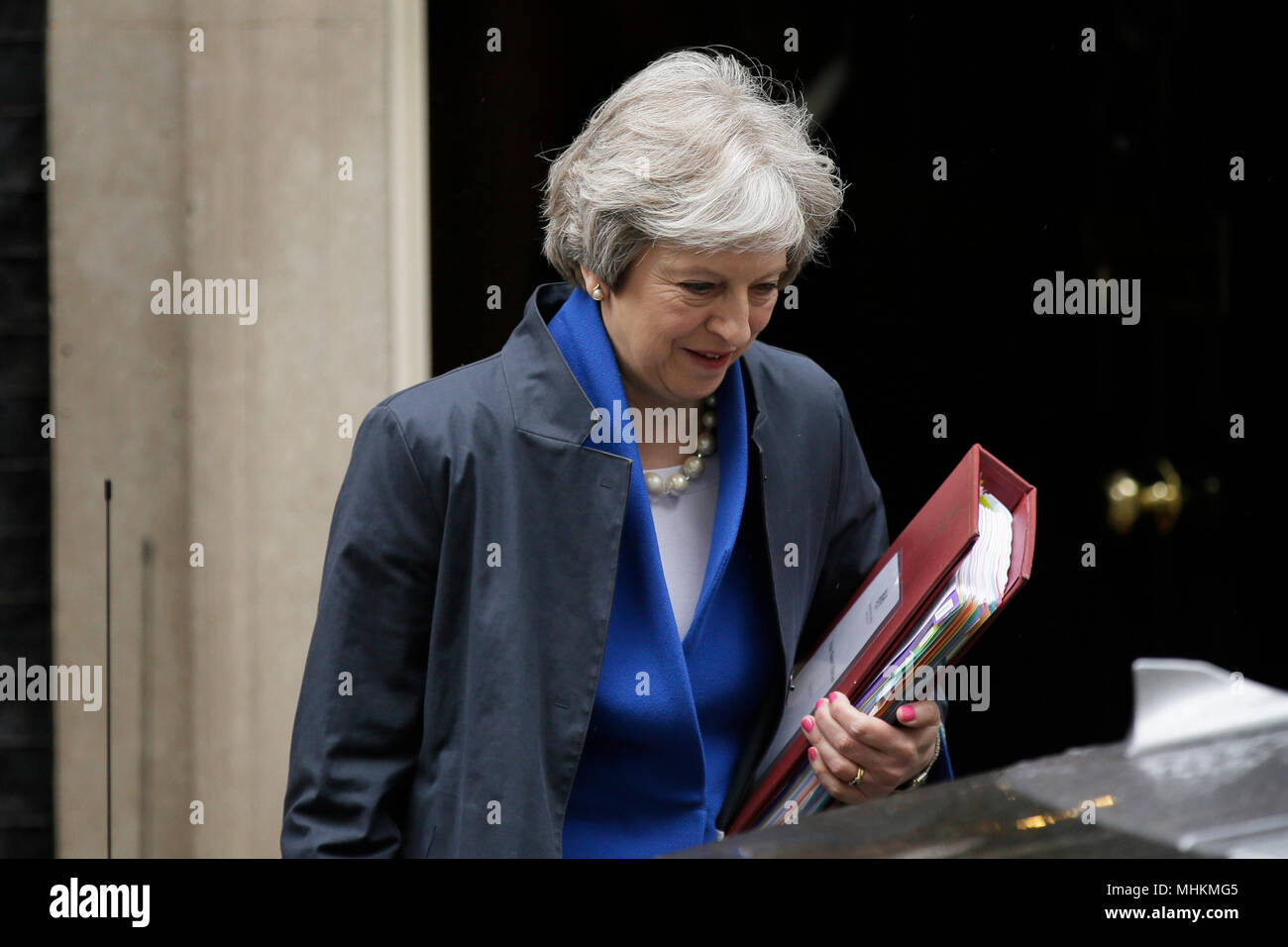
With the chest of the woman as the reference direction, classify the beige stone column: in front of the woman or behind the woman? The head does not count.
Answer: behind

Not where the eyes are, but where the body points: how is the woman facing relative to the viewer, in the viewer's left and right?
facing the viewer and to the right of the viewer

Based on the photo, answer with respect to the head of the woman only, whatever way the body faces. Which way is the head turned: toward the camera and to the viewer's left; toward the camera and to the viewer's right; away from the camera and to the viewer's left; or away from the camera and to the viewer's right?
toward the camera and to the viewer's right
